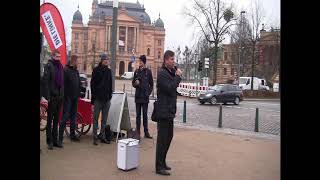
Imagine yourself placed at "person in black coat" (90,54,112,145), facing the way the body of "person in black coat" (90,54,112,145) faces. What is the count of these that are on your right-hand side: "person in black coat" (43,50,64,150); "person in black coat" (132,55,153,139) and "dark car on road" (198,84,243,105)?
1

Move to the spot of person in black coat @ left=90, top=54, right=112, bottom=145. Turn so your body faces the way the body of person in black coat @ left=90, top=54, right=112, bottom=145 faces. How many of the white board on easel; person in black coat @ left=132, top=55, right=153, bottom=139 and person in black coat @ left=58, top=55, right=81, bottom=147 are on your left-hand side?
2

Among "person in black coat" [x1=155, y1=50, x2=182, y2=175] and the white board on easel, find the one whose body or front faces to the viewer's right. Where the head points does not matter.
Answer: the person in black coat

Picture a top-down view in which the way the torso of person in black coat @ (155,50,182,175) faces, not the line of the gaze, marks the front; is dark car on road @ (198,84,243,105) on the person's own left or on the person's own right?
on the person's own left

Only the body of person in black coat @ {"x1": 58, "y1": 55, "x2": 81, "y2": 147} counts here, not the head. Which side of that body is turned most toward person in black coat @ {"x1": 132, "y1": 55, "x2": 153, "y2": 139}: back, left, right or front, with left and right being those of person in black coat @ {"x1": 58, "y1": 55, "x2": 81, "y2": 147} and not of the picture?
left

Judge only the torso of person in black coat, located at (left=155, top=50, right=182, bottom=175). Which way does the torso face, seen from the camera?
to the viewer's right

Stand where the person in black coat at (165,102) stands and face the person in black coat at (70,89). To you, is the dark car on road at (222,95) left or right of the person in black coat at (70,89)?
right

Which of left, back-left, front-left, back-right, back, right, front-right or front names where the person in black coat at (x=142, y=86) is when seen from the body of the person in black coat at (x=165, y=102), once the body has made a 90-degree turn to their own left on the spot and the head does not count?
front

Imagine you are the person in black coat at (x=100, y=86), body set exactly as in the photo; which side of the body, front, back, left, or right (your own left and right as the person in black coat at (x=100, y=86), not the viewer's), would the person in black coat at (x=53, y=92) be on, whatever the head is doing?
right
